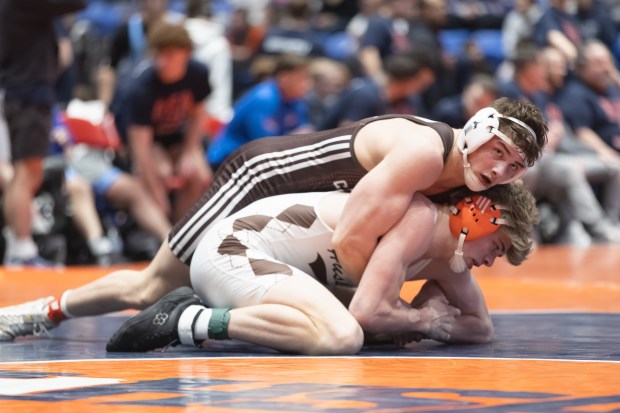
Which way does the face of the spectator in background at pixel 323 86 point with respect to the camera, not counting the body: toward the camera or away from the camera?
toward the camera

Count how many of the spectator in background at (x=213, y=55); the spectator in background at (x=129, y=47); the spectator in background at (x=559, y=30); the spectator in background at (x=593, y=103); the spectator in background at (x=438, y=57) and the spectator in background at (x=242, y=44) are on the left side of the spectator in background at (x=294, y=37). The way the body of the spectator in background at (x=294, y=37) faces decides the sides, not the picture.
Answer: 3

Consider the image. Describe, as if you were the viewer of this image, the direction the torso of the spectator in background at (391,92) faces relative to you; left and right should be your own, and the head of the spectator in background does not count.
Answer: facing the viewer and to the right of the viewer

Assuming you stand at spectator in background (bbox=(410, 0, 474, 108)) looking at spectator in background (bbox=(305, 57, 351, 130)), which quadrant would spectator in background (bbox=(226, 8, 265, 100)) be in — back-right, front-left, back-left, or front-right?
front-right

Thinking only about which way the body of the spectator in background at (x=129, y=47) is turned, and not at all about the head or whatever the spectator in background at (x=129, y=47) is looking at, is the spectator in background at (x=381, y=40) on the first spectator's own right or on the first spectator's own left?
on the first spectator's own left

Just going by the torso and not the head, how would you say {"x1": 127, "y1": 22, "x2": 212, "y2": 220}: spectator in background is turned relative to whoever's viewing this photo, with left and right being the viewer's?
facing the viewer

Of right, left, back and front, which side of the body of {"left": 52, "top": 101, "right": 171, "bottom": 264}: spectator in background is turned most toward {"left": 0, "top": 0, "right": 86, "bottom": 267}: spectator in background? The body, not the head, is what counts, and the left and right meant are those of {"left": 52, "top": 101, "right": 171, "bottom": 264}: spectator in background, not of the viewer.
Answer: right

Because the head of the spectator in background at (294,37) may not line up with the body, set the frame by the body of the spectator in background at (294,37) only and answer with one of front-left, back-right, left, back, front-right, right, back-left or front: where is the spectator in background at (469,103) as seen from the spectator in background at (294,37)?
front-left

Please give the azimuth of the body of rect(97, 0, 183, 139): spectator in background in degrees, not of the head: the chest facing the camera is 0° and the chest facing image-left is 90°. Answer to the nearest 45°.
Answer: approximately 0°

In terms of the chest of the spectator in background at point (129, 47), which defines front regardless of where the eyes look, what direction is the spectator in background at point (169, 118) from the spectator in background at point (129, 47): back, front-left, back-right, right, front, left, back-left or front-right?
front

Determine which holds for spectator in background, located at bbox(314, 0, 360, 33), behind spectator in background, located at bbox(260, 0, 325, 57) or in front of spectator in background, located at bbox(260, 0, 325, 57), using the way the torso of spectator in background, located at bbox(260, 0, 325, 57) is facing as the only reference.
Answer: behind

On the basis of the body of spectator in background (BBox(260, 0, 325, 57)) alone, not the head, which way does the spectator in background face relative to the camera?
toward the camera
